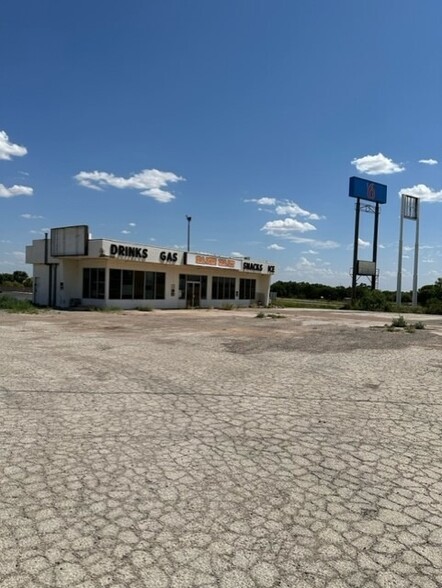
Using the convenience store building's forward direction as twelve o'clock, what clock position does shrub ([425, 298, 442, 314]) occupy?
The shrub is roughly at 10 o'clock from the convenience store building.

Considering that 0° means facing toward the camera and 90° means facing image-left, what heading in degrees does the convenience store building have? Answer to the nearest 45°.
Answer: approximately 315°

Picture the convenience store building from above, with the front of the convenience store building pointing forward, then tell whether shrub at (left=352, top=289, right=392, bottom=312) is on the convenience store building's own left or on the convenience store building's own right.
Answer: on the convenience store building's own left
